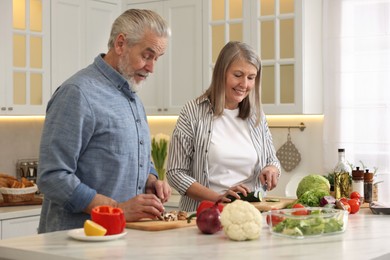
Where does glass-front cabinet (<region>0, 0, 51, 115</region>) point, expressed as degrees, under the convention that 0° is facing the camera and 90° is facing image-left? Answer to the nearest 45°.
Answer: approximately 0°

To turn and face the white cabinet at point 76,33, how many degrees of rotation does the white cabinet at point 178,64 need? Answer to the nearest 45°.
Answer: approximately 90° to its right

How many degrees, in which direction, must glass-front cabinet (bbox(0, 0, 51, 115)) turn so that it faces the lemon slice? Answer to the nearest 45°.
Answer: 0° — it already faces it

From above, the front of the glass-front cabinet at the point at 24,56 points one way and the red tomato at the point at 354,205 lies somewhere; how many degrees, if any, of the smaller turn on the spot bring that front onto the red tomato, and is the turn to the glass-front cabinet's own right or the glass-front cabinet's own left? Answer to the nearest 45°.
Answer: approximately 45° to the glass-front cabinet's own left

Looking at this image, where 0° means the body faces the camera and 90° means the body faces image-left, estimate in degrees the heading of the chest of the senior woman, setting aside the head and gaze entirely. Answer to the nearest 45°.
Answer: approximately 315°

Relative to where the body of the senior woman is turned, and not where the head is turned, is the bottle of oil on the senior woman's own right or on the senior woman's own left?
on the senior woman's own left

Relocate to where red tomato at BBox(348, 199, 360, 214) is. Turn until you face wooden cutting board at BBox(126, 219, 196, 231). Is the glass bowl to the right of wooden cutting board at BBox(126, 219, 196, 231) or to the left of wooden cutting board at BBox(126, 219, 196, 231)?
left

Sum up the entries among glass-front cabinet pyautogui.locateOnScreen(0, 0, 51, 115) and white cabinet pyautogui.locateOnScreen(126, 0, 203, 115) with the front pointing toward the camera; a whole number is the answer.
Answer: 2
